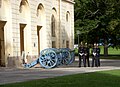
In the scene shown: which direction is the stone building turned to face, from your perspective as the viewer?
facing the viewer and to the right of the viewer
